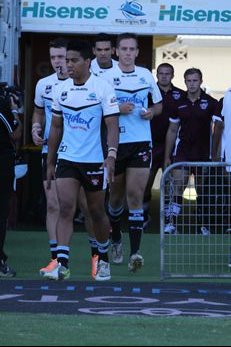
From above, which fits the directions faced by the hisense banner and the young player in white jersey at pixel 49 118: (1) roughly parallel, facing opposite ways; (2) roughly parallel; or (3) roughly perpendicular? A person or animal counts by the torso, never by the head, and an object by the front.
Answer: roughly parallel

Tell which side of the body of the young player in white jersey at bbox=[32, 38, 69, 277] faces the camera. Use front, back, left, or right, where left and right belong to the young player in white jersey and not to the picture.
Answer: front

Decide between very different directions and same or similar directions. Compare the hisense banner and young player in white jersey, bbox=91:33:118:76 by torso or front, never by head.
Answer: same or similar directions

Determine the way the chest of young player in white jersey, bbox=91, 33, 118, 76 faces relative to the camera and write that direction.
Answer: toward the camera

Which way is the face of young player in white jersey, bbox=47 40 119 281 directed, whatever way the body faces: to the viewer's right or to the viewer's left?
to the viewer's left

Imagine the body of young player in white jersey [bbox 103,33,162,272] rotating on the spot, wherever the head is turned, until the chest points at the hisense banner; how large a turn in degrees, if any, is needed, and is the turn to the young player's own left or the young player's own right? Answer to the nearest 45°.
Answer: approximately 180°

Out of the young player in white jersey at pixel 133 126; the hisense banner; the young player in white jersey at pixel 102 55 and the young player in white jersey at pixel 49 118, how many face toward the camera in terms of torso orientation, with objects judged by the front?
4

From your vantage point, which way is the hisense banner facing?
toward the camera

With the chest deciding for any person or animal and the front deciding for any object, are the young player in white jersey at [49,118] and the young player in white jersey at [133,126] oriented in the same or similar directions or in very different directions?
same or similar directions

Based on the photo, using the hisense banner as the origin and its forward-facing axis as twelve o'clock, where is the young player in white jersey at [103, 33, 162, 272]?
The young player in white jersey is roughly at 12 o'clock from the hisense banner.

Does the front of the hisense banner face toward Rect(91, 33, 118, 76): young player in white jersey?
yes
